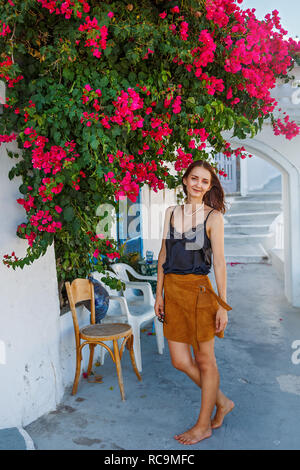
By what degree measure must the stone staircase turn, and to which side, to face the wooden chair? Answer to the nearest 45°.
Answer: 0° — it already faces it

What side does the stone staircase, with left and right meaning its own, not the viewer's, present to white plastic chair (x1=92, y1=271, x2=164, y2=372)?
front

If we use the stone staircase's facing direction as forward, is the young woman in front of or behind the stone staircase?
in front

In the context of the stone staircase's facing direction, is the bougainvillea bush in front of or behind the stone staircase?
in front

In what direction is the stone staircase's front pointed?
toward the camera
